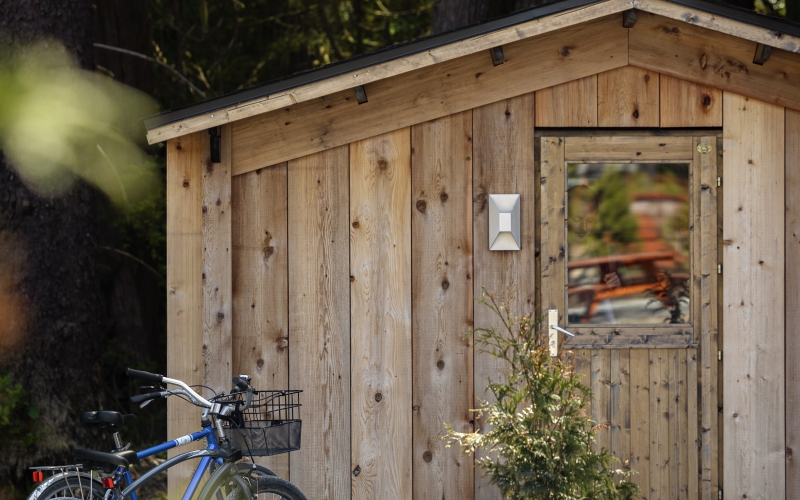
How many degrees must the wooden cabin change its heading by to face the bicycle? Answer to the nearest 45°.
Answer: approximately 45° to its right

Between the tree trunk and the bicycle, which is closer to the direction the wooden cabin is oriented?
the bicycle

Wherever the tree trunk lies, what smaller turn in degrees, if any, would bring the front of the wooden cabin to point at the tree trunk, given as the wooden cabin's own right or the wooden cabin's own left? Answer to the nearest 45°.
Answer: approximately 90° to the wooden cabin's own right

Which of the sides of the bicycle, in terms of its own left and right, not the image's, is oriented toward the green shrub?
front

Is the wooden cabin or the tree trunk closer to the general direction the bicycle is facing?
the wooden cabin

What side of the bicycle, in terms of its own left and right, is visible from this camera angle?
right

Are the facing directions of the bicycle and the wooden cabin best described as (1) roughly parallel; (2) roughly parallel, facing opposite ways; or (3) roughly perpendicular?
roughly perpendicular

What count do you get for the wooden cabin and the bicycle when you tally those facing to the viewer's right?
1

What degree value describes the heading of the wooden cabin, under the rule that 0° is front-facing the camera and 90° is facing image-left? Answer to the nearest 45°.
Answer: approximately 0°
